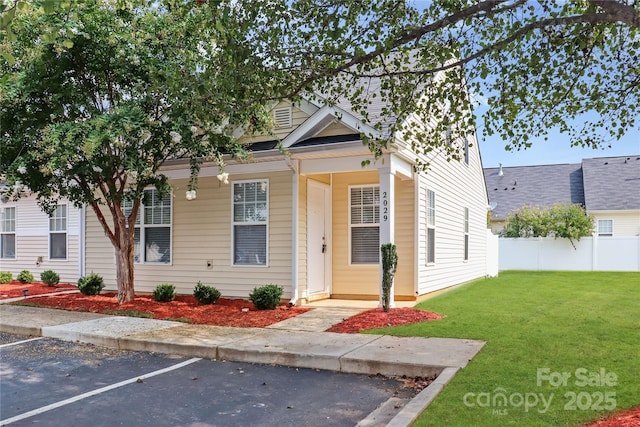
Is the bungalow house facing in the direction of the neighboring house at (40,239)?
no

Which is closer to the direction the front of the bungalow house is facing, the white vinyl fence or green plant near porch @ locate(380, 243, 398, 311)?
the green plant near porch

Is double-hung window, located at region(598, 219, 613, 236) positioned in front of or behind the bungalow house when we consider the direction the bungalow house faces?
behind

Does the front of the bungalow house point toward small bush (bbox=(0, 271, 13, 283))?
no

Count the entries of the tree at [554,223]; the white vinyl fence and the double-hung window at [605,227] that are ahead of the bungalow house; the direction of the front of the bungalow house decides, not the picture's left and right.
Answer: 0

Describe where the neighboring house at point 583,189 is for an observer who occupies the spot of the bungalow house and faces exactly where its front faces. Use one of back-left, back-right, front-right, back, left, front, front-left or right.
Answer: back

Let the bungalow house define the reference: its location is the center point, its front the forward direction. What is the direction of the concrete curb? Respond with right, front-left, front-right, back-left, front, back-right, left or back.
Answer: front-left

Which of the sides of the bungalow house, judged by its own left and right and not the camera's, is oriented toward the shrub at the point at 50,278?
right

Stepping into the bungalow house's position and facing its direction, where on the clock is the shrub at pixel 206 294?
The shrub is roughly at 1 o'clock from the bungalow house.

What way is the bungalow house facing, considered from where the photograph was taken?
facing the viewer and to the left of the viewer

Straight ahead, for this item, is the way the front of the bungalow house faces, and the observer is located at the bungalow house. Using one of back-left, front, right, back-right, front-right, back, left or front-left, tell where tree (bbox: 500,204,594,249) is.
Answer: back

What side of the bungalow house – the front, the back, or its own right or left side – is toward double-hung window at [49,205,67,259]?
right

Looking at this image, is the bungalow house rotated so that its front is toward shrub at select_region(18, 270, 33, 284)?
no
